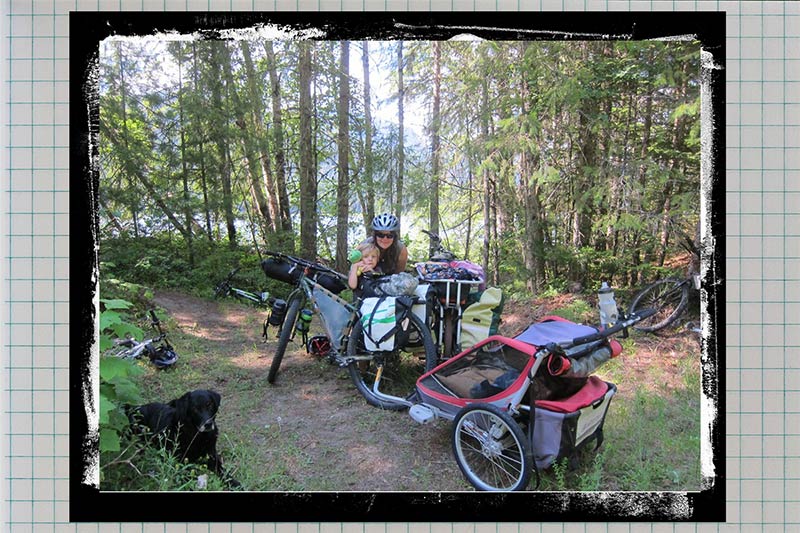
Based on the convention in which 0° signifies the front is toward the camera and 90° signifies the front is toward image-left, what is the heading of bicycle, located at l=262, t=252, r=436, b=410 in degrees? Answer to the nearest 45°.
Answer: approximately 135°
